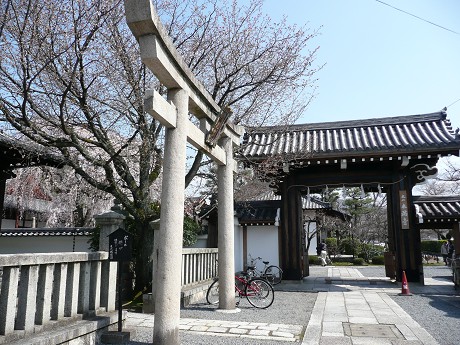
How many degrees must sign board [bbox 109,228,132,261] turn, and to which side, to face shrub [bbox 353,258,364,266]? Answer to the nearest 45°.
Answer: approximately 135° to its left

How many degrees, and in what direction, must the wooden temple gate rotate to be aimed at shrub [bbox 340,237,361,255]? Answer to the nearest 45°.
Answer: approximately 180°

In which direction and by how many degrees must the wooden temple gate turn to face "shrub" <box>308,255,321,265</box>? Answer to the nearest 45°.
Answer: approximately 180°

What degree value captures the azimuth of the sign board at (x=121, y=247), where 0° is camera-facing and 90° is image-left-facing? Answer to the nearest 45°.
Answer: approximately 0°

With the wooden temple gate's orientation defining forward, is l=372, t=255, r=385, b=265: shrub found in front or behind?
behind

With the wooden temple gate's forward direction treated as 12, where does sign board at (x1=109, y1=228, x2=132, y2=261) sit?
The sign board is roughly at 1 o'clock from the wooden temple gate.

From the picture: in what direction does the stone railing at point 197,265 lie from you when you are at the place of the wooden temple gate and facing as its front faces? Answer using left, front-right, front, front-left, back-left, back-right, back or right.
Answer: front-right

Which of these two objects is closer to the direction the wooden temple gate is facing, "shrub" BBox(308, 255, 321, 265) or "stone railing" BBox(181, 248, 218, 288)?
the stone railing

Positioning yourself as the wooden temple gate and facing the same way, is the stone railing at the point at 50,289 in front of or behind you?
in front

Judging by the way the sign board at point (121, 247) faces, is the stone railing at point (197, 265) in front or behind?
behind

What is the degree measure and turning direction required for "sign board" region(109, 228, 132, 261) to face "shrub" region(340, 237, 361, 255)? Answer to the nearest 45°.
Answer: approximately 135° to its left
